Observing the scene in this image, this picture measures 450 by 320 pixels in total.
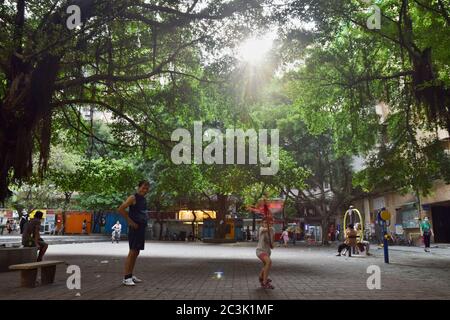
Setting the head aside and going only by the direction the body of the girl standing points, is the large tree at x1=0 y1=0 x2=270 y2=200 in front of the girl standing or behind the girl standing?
behind

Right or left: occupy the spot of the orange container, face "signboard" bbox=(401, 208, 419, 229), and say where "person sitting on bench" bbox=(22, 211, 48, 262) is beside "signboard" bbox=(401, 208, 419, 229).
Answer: right

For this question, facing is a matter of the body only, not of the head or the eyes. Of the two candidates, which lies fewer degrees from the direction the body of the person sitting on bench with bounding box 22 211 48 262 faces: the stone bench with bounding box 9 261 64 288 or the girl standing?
the girl standing

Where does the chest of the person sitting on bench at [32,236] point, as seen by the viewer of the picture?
to the viewer's right

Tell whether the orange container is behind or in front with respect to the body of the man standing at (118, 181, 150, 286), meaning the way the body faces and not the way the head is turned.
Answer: behind
